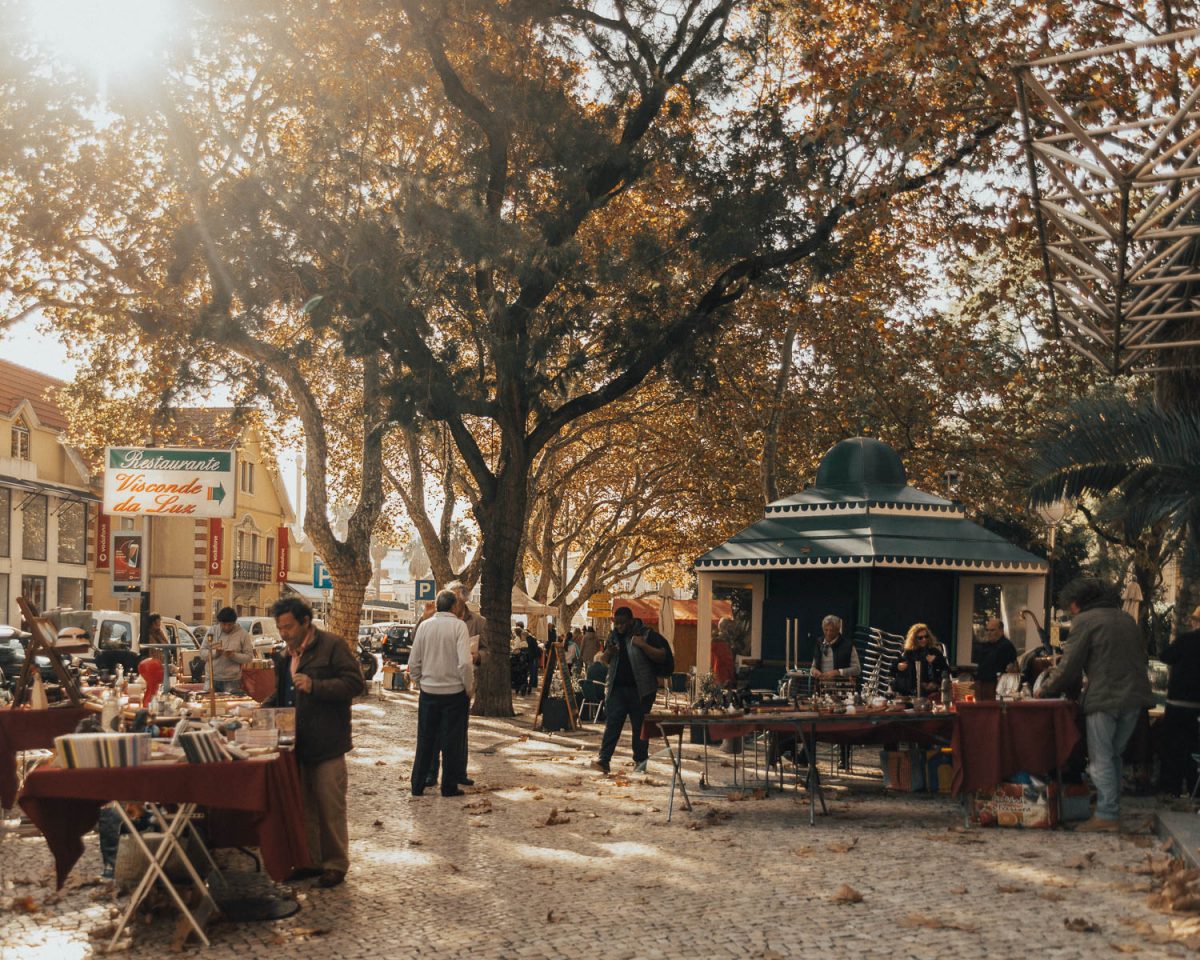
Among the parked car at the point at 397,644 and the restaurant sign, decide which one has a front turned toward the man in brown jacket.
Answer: the restaurant sign

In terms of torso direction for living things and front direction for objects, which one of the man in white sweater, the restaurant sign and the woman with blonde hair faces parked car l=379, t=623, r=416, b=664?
the man in white sweater

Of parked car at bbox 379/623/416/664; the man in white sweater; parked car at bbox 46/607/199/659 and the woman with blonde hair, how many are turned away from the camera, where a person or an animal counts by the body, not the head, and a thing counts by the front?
2

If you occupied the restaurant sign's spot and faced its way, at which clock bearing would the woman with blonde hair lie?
The woman with blonde hair is roughly at 10 o'clock from the restaurant sign.

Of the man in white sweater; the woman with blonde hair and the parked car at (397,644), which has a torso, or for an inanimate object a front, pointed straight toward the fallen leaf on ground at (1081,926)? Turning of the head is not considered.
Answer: the woman with blonde hair

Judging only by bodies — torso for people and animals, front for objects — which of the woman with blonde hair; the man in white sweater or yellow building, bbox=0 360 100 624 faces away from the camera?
the man in white sweater

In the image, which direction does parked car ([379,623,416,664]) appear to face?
away from the camera

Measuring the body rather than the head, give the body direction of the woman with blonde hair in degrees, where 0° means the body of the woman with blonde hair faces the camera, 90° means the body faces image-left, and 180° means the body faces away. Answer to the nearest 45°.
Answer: approximately 0°

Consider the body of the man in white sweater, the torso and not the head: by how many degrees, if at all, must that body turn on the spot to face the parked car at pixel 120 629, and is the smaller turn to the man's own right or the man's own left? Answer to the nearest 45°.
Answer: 0° — they already face it
